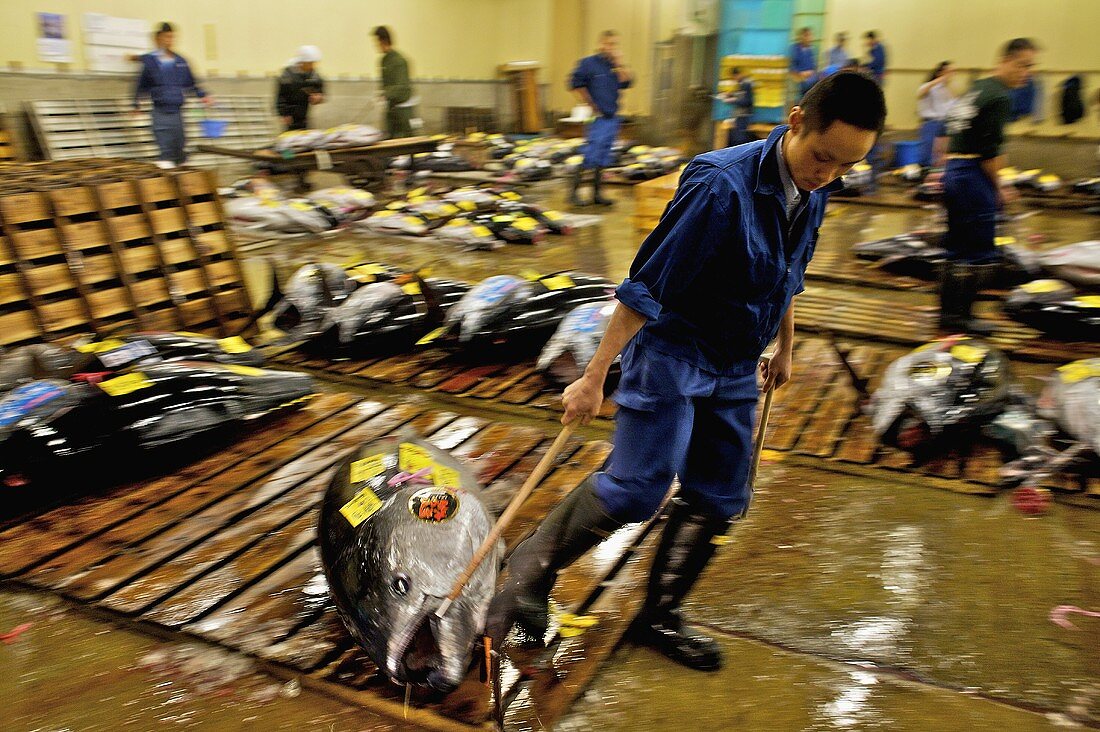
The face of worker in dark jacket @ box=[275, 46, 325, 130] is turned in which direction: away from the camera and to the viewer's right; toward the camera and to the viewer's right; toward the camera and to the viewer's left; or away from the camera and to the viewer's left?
toward the camera and to the viewer's right

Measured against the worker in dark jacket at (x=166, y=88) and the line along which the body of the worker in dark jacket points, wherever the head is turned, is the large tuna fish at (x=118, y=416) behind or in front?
in front

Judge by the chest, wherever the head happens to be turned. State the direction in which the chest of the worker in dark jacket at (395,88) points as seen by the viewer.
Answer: to the viewer's left

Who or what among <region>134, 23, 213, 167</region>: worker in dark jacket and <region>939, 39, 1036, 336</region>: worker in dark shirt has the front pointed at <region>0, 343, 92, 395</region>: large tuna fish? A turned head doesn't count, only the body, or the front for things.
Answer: <region>134, 23, 213, 167</region>: worker in dark jacket

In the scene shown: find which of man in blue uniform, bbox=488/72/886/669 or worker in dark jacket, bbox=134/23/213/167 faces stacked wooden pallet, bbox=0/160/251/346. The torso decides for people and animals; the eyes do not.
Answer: the worker in dark jacket
